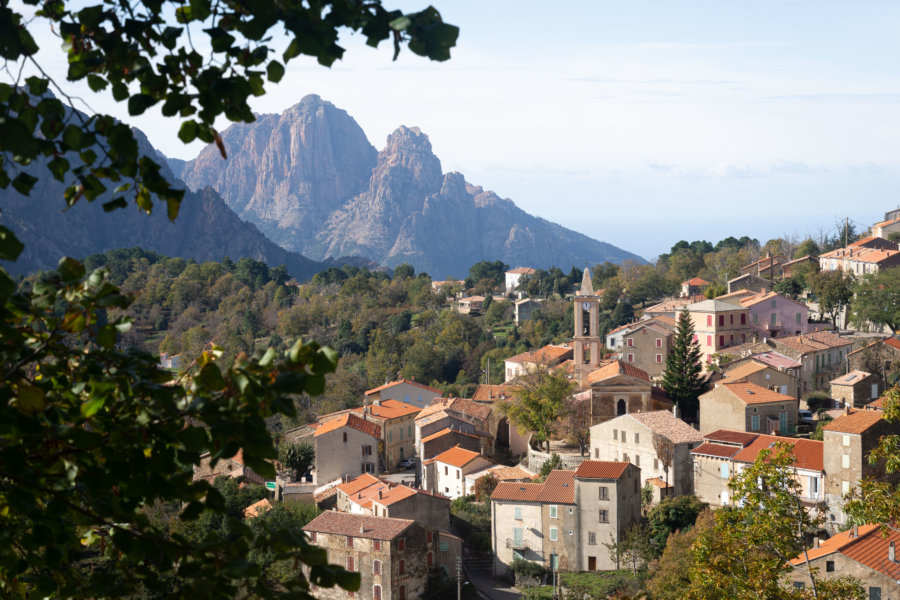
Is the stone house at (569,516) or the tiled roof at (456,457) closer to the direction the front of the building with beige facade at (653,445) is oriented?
the stone house

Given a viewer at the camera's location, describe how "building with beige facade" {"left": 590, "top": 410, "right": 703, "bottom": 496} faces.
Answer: facing the viewer and to the left of the viewer

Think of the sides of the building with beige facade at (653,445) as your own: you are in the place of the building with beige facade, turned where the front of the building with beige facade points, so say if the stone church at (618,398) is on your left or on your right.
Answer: on your right

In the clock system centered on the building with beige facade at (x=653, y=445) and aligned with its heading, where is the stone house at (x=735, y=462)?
The stone house is roughly at 9 o'clock from the building with beige facade.

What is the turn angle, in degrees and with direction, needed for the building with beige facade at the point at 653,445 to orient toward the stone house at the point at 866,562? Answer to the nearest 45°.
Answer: approximately 90° to its left

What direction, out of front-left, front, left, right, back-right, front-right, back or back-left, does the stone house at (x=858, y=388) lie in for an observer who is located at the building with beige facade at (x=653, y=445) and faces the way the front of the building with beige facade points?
back

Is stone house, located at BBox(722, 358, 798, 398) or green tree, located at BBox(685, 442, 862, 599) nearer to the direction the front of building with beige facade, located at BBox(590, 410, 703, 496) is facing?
the green tree

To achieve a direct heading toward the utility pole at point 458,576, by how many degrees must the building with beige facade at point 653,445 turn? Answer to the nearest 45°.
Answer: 0° — it already faces it

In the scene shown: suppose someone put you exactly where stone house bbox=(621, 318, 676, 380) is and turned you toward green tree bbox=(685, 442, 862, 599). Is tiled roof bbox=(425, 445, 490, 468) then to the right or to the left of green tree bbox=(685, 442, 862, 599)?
right

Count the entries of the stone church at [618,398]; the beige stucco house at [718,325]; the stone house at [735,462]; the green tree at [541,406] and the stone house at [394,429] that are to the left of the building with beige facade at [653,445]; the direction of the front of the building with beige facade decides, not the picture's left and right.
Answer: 1

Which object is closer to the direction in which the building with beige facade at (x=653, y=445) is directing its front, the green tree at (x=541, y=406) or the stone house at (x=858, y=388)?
the green tree

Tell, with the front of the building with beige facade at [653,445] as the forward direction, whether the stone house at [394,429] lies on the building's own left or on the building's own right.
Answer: on the building's own right

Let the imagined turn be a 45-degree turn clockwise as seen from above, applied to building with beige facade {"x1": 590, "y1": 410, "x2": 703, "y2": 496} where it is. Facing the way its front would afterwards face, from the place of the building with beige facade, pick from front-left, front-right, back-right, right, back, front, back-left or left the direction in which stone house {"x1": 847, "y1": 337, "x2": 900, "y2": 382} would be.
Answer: back-right

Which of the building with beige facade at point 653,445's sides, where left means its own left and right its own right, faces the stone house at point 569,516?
front

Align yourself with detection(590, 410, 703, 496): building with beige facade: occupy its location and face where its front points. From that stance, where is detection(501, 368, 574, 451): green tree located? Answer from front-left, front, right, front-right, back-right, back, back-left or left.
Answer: right

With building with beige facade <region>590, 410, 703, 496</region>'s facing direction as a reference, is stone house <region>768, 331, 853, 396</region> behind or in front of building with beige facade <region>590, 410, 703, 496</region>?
behind
